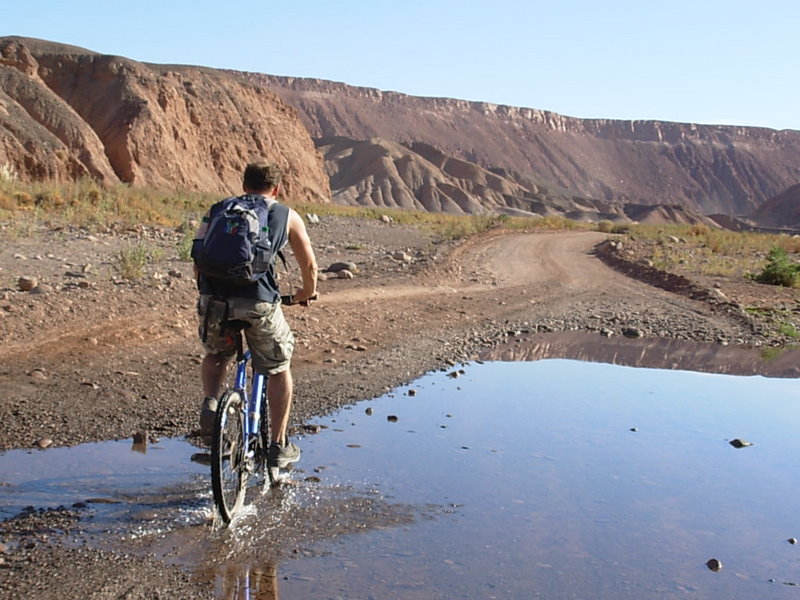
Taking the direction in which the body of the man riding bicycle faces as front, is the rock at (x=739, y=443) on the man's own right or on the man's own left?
on the man's own right

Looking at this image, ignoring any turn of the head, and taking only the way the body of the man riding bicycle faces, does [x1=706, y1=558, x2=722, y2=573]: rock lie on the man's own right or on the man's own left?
on the man's own right

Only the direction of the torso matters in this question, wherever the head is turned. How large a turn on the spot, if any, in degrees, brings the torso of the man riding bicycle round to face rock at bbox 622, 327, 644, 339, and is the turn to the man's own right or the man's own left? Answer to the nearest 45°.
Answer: approximately 45° to the man's own right

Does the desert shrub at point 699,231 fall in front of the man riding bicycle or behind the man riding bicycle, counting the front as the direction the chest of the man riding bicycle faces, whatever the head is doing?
in front

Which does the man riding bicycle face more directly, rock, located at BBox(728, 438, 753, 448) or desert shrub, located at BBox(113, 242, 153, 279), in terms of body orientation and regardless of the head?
the desert shrub

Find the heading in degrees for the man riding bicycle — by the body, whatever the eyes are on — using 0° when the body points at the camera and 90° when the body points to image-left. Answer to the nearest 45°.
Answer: approximately 180°

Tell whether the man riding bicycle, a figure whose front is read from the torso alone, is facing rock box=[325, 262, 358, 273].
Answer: yes

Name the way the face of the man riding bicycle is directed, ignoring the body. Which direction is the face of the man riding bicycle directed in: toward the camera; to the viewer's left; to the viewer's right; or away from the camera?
away from the camera
